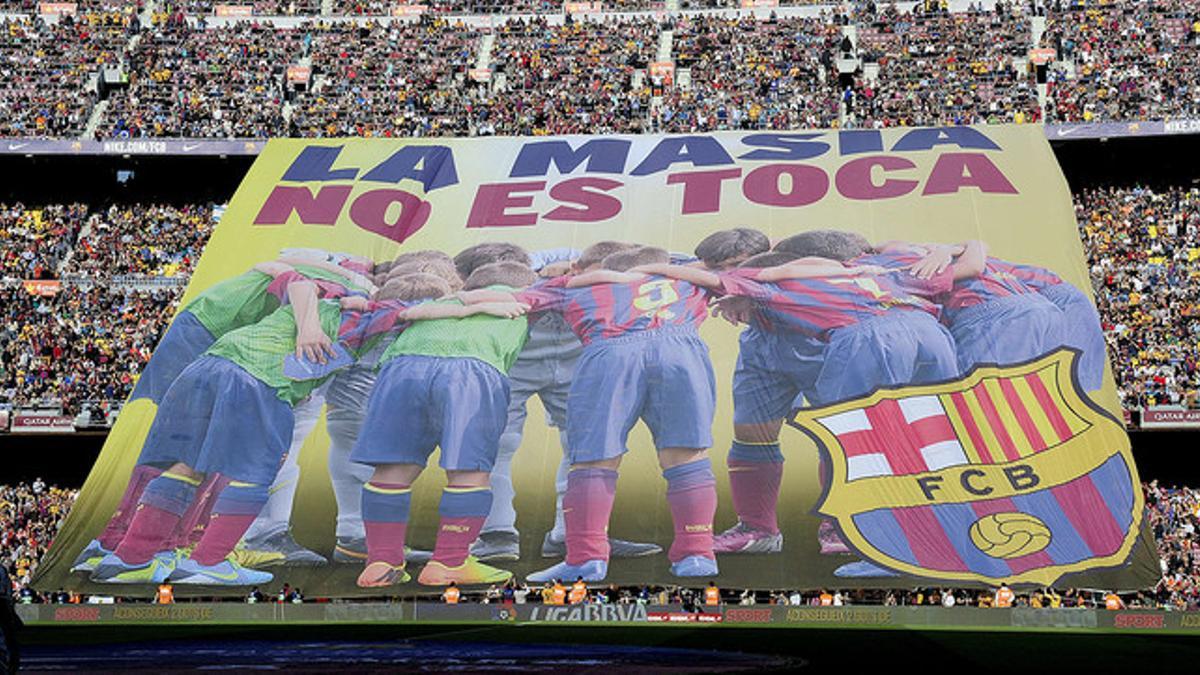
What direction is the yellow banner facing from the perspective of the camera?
toward the camera
